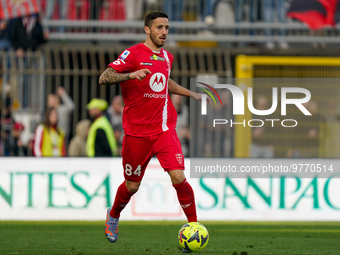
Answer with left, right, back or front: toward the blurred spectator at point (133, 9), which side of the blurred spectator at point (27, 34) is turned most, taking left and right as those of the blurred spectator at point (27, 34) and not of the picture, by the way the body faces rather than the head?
left

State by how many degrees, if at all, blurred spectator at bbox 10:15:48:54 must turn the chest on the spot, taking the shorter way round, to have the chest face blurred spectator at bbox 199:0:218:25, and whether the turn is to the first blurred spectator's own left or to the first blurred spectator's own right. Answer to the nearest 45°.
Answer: approximately 90° to the first blurred spectator's own left

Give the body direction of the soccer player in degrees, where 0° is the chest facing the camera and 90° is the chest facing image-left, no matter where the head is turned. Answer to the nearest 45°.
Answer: approximately 315°

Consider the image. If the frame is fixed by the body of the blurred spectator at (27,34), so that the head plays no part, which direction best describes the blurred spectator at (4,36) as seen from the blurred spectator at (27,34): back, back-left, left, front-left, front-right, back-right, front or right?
back-right

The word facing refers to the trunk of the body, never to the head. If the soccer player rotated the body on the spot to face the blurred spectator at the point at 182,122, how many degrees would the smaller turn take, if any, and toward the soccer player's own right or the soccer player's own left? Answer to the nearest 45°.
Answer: approximately 135° to the soccer player's own left

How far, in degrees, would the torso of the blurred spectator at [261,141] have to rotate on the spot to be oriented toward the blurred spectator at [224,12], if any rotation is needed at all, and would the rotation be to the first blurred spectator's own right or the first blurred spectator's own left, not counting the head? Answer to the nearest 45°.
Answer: approximately 180°

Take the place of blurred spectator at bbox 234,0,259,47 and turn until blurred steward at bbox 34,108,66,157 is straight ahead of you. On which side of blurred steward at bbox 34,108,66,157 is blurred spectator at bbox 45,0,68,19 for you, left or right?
right

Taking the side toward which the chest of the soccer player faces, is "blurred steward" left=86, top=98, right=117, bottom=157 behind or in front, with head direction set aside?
behind

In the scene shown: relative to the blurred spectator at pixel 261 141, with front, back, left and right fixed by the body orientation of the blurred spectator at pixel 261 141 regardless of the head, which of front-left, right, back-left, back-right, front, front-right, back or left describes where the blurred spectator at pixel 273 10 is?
back

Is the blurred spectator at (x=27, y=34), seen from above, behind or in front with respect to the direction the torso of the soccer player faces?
behind

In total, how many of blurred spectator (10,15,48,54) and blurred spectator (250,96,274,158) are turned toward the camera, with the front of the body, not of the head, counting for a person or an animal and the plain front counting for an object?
2
